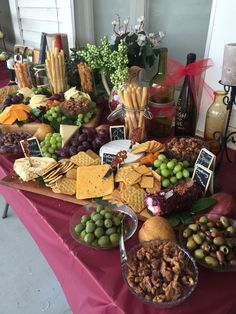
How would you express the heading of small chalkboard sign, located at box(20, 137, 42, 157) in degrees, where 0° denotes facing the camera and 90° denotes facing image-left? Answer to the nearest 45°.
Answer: approximately 0°

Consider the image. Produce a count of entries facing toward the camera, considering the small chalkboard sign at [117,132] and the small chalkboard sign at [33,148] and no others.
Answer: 2

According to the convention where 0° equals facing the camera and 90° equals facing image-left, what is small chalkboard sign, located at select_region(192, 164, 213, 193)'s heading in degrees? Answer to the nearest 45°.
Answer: approximately 45°

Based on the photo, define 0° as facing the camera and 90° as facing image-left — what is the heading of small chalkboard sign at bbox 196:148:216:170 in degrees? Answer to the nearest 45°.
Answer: approximately 45°

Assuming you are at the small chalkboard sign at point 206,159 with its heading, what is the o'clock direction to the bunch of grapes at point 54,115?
The bunch of grapes is roughly at 2 o'clock from the small chalkboard sign.
